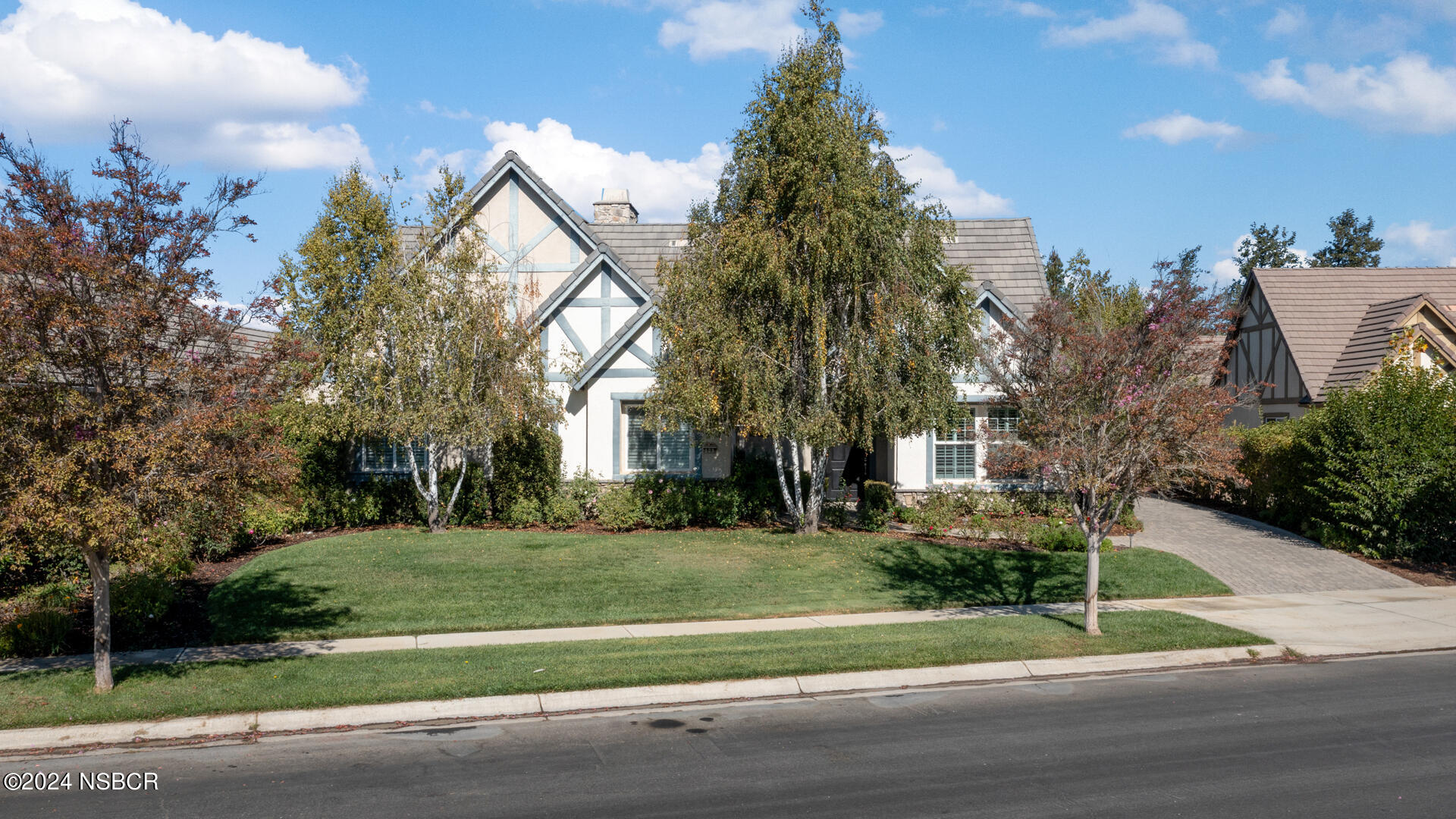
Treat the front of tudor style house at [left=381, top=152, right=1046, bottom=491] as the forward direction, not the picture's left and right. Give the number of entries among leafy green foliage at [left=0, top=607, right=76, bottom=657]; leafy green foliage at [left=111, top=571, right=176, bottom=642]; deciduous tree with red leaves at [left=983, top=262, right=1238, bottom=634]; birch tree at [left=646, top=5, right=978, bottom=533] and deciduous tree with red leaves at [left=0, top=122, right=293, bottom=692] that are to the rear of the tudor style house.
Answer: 0

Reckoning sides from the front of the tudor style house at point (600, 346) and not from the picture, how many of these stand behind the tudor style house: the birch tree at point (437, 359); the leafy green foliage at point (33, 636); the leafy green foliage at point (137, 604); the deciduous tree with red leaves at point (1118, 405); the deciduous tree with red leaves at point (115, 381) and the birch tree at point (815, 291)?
0

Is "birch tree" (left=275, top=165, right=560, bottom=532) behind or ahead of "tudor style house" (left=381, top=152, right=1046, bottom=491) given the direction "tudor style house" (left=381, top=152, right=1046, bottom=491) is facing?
ahead

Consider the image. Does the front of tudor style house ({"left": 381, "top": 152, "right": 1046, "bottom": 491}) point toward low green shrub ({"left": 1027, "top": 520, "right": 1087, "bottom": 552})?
no

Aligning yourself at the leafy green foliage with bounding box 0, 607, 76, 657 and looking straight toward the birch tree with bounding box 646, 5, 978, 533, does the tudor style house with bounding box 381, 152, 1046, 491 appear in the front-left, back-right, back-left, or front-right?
front-left

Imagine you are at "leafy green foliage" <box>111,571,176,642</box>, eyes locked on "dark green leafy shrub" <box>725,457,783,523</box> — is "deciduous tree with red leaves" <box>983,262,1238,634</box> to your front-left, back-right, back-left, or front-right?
front-right

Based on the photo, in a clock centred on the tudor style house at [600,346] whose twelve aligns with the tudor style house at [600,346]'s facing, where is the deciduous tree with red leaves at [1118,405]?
The deciduous tree with red leaves is roughly at 11 o'clock from the tudor style house.

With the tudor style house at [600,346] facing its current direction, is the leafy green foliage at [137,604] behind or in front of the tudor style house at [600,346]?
in front

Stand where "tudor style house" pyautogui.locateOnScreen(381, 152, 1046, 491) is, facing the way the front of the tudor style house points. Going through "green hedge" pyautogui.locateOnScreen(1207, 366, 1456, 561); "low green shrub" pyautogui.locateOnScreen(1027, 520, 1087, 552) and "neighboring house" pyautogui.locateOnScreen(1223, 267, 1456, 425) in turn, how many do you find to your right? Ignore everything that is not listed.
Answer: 0

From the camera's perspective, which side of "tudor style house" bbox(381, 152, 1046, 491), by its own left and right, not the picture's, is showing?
front

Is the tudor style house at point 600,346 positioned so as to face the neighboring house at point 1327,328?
no

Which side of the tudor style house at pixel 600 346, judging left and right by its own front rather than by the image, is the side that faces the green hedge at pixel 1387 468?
left
